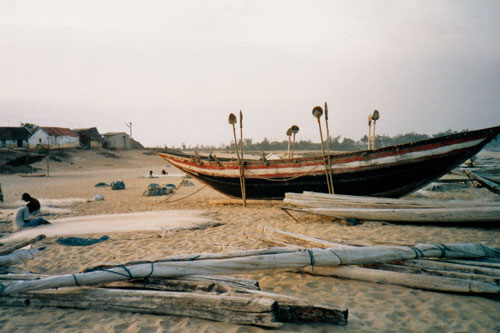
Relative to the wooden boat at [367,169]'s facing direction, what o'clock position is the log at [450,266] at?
The log is roughly at 3 o'clock from the wooden boat.

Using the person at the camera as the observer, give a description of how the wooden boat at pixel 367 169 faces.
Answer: facing to the right of the viewer

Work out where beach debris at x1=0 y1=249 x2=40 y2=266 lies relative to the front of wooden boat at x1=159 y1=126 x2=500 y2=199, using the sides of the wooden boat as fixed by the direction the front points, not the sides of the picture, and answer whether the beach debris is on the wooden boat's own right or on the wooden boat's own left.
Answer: on the wooden boat's own right

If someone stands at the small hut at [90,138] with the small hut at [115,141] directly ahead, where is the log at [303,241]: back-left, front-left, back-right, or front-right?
front-right

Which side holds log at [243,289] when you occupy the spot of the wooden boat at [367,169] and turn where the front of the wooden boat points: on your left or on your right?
on your right

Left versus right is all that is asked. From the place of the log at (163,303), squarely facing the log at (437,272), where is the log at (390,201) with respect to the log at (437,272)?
left

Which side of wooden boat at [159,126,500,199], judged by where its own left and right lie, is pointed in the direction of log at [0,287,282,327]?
right

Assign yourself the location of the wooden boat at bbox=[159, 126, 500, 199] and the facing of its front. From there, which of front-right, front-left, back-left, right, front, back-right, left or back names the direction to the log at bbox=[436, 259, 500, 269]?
right

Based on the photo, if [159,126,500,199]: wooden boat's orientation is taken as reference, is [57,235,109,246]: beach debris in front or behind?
behind

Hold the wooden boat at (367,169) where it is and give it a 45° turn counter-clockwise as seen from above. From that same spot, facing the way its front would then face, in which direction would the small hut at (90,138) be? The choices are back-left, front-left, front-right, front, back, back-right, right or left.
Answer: left

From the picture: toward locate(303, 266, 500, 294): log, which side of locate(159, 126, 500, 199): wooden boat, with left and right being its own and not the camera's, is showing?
right

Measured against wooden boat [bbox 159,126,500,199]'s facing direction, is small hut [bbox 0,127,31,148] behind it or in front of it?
behind
